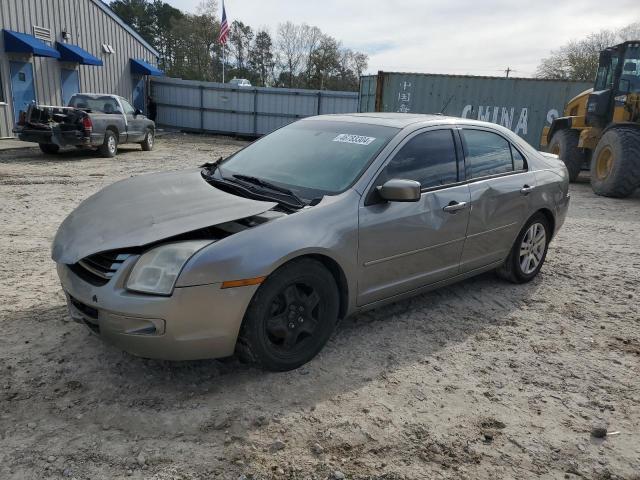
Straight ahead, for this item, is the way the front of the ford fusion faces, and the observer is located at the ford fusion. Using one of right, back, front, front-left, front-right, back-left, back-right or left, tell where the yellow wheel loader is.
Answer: back

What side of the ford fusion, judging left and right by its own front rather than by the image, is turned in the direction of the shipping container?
back

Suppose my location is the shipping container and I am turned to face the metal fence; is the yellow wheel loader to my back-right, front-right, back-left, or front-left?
back-left

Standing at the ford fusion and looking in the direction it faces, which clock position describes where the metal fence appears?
The metal fence is roughly at 4 o'clock from the ford fusion.

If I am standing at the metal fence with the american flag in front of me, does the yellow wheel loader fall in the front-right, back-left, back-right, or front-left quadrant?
back-right

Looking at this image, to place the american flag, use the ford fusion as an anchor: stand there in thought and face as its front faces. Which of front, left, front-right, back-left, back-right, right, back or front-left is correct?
back-right

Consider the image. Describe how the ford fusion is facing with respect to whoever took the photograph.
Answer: facing the viewer and to the left of the viewer
